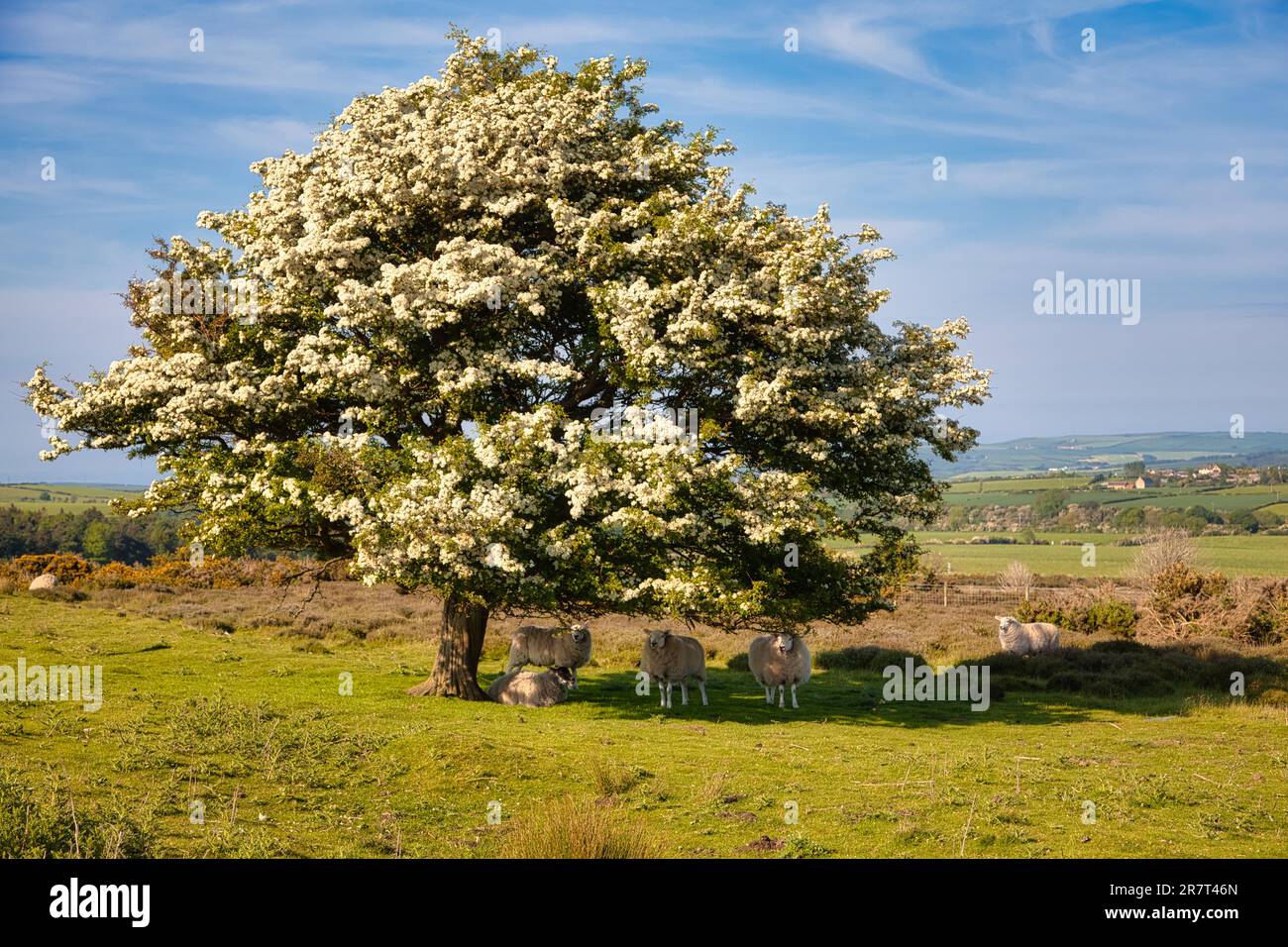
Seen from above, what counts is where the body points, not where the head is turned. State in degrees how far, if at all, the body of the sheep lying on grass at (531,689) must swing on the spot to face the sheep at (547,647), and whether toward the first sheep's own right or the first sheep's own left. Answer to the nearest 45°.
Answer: approximately 90° to the first sheep's own left

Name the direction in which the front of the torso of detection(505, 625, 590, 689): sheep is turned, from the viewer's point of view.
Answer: to the viewer's right

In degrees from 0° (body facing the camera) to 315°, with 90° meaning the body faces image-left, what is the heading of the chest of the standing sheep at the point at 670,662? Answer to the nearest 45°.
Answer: approximately 45°

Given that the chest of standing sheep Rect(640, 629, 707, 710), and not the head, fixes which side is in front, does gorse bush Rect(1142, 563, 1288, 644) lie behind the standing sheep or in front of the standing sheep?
behind

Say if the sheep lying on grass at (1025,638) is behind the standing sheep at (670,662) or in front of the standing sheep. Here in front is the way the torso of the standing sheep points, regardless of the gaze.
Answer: behind

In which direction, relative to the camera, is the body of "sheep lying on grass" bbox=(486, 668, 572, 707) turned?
to the viewer's right

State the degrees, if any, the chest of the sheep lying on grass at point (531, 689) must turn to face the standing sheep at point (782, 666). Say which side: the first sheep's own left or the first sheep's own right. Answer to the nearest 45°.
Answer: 0° — it already faces it

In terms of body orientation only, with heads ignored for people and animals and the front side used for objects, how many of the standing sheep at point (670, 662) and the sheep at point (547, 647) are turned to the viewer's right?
1
